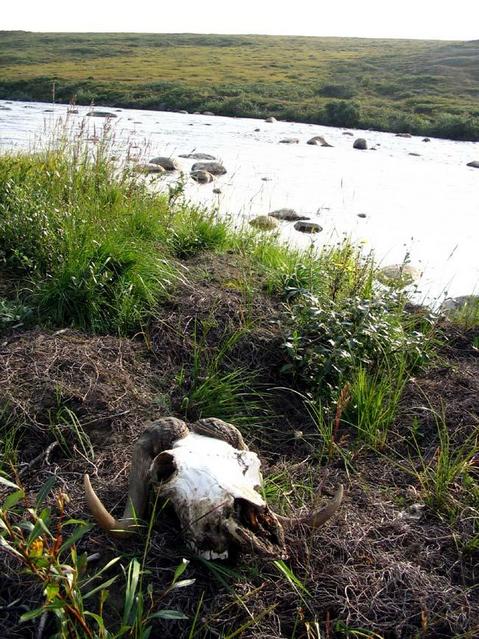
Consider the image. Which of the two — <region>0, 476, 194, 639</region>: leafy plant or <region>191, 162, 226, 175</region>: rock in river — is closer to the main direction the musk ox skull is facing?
the leafy plant

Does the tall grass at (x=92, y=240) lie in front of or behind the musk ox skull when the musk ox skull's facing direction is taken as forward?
behind

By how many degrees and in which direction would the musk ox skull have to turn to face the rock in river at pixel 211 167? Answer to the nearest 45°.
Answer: approximately 135° to its left

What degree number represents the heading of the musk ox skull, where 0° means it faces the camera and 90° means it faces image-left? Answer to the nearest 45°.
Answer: approximately 315°

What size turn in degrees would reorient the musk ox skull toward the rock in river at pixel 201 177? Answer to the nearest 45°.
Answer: approximately 135° to its left

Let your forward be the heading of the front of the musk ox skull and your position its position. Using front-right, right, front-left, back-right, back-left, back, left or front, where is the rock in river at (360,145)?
back-left

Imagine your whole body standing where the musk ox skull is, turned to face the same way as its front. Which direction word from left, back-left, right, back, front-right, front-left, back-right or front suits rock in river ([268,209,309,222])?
back-left

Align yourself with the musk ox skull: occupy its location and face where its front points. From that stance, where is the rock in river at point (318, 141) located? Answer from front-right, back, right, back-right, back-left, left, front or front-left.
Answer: back-left

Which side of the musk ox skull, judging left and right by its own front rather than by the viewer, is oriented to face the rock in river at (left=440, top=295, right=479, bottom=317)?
left

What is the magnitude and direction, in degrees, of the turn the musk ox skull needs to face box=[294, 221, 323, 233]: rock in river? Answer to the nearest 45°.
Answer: approximately 135° to its left
